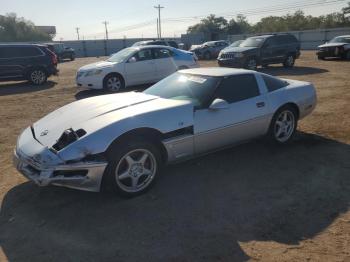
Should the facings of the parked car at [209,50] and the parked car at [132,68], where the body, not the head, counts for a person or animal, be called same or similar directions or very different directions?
same or similar directions

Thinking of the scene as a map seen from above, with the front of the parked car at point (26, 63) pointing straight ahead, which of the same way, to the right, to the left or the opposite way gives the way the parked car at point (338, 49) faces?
the same way

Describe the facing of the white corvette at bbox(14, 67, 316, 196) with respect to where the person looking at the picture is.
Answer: facing the viewer and to the left of the viewer

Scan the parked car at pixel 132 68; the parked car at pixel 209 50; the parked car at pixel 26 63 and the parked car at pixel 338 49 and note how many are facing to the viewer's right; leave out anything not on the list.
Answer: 0

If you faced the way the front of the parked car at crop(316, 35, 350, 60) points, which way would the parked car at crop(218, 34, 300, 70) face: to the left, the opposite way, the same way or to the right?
the same way

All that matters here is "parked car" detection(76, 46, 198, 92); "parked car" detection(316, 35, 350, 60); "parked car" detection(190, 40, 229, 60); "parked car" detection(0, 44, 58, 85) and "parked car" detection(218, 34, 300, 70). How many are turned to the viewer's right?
0

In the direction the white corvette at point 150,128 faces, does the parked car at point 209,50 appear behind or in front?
behind

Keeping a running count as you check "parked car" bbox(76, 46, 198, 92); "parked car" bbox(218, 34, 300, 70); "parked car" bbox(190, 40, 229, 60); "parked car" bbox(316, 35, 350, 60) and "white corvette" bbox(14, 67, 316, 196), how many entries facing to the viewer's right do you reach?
0

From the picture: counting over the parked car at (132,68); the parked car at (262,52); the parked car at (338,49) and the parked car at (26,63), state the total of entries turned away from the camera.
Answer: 0

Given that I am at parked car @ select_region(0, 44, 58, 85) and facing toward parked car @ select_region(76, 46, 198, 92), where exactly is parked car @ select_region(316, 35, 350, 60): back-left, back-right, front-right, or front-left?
front-left

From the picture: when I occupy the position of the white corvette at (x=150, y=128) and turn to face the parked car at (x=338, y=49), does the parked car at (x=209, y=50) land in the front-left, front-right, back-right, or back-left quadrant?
front-left

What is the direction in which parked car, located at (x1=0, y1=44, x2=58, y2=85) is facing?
to the viewer's left

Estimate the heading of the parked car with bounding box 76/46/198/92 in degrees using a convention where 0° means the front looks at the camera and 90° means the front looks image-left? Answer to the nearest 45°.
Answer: approximately 45°

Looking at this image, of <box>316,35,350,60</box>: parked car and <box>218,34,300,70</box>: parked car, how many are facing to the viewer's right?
0

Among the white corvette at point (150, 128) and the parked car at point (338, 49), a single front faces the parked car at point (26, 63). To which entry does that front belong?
the parked car at point (338, 49)

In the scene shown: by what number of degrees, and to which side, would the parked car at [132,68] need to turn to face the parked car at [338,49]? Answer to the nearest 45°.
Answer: approximately 180°
